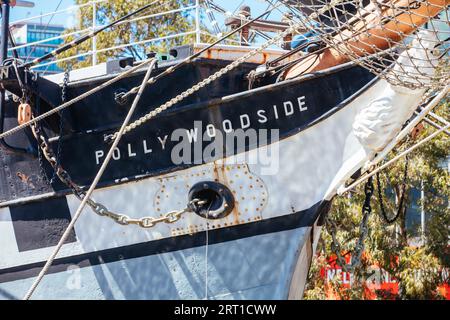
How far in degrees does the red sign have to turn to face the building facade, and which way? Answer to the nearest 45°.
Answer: approximately 135° to its right

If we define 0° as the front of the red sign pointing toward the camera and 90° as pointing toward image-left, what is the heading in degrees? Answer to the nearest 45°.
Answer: approximately 0°

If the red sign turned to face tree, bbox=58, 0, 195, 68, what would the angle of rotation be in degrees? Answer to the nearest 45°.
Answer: approximately 135° to its right

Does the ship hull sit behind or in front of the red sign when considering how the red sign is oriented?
in front

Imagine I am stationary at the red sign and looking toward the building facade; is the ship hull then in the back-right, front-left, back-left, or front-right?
back-left

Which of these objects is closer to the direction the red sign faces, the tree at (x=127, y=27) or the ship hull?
the ship hull
